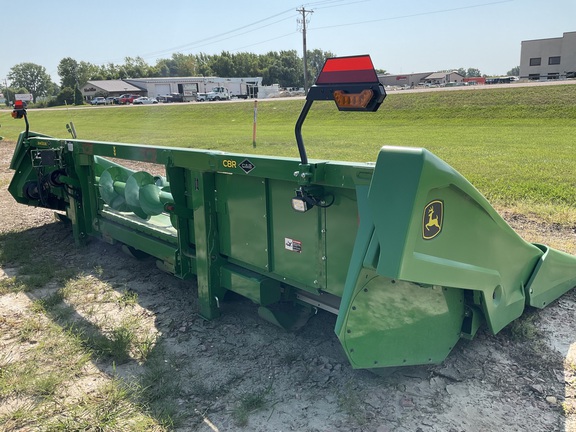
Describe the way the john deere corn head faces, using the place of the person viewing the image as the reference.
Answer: facing away from the viewer and to the right of the viewer
